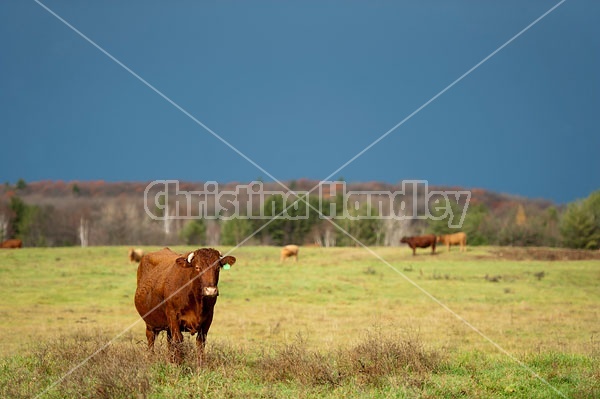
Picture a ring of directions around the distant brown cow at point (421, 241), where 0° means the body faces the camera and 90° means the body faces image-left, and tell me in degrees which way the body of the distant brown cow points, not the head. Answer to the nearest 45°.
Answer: approximately 90°

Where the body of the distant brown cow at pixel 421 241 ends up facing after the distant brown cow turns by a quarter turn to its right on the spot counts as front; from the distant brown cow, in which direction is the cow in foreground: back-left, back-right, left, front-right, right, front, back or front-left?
back
